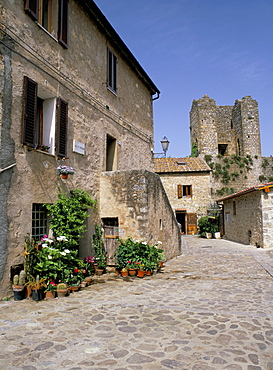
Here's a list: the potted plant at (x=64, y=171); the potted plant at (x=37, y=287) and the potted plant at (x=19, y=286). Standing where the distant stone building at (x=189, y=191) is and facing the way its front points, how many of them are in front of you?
3

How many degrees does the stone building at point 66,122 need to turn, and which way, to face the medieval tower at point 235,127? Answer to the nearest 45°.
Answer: approximately 90° to its left

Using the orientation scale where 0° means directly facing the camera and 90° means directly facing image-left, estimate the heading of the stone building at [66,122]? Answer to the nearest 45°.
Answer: approximately 315°

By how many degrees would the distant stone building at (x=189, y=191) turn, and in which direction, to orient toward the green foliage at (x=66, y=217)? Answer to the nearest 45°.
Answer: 0° — it already faces it
